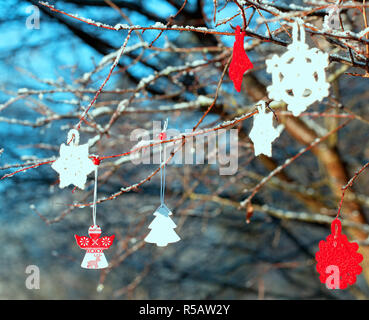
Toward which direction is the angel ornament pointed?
toward the camera
